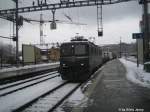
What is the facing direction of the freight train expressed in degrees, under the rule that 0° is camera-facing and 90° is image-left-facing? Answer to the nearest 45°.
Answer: approximately 45°
